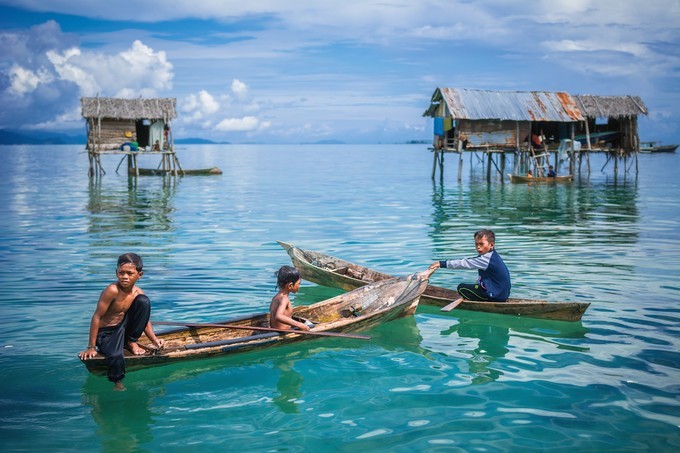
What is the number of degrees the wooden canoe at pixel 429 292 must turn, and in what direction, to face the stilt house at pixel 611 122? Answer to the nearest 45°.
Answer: approximately 90° to its right

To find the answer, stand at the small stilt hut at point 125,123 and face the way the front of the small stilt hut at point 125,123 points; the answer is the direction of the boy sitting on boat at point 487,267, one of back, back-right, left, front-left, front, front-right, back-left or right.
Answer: front

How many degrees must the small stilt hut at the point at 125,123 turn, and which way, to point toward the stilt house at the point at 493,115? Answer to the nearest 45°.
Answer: approximately 90° to its left

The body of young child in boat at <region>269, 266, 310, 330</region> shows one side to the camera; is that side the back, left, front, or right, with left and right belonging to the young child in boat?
right

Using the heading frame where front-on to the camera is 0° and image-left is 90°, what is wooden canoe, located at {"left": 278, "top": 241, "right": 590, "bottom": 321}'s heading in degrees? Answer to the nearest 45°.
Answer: approximately 90°

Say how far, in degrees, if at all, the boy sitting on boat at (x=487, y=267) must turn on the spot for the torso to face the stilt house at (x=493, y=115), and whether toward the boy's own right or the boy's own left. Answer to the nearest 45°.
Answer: approximately 90° to the boy's own right

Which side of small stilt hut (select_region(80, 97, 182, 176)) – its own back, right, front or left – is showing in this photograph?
front

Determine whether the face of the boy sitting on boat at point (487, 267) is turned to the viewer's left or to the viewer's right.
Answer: to the viewer's left

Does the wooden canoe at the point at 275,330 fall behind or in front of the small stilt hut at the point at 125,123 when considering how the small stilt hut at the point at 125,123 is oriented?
in front

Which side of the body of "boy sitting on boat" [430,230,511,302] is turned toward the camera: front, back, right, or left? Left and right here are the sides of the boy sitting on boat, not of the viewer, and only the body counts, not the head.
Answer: left
